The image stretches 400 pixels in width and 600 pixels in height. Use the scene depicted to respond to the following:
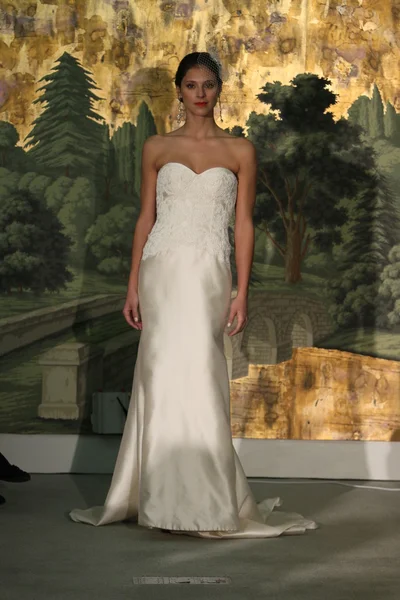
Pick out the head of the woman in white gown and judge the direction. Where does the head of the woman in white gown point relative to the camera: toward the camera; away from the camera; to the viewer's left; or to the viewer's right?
toward the camera

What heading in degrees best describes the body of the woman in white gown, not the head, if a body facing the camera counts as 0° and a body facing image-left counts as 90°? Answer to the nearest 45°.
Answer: approximately 0°
